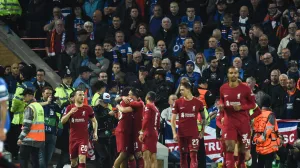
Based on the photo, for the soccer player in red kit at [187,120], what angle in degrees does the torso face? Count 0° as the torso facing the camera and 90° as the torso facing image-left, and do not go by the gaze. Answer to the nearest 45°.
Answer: approximately 0°

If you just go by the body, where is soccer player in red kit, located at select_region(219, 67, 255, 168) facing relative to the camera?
toward the camera

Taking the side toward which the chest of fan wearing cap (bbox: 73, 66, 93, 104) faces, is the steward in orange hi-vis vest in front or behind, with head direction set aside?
in front

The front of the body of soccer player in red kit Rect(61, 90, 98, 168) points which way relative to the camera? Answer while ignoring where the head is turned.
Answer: toward the camera

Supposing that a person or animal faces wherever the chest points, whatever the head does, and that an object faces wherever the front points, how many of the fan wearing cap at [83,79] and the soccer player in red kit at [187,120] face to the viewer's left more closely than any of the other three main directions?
0

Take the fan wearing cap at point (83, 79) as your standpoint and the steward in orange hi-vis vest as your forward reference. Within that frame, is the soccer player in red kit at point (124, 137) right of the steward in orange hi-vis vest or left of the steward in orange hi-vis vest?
right
